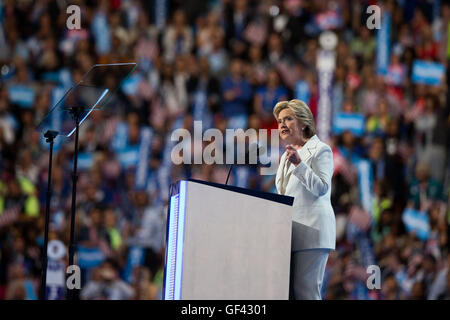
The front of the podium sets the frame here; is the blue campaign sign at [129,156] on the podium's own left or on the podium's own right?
on the podium's own right

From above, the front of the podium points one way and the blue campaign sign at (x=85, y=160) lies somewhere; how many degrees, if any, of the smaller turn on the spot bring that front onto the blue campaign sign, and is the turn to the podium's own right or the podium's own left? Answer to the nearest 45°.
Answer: approximately 90° to the podium's own right

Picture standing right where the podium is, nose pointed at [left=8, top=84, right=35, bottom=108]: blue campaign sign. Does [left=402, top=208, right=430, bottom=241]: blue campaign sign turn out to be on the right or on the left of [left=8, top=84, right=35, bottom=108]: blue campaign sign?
right

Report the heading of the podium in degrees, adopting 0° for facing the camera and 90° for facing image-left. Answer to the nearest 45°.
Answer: approximately 90°

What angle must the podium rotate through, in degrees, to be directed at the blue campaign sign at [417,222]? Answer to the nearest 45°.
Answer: approximately 135° to its right

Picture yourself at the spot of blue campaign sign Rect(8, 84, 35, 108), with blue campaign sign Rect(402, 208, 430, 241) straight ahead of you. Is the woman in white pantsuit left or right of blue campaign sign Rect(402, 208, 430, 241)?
right

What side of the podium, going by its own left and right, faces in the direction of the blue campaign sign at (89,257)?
right

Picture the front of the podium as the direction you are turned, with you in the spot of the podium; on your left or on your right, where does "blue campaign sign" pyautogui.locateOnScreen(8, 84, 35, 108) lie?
on your right
